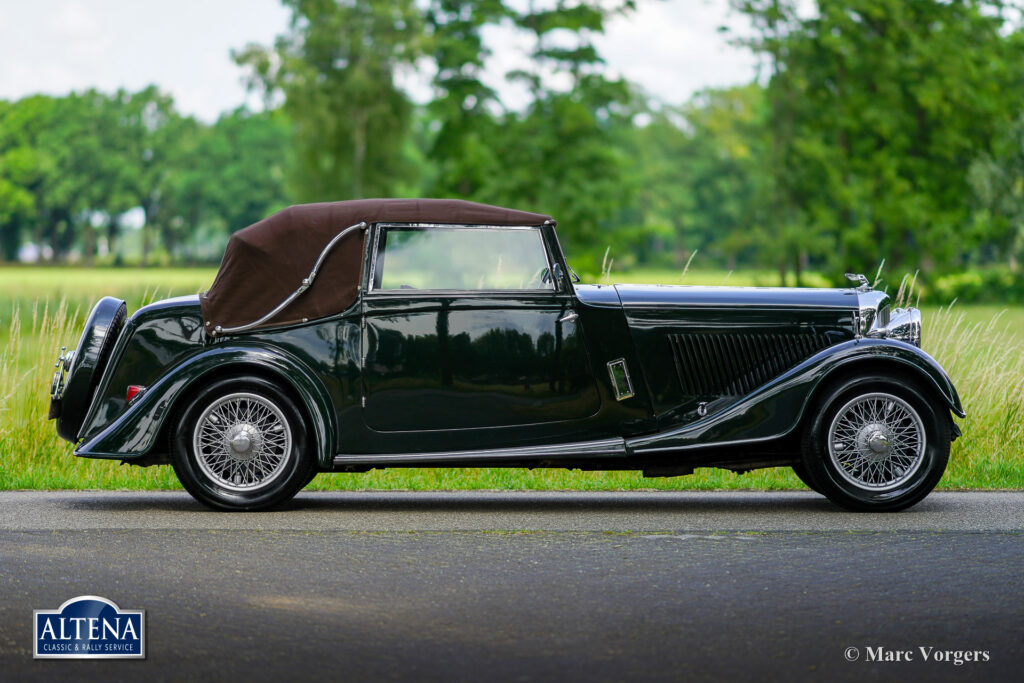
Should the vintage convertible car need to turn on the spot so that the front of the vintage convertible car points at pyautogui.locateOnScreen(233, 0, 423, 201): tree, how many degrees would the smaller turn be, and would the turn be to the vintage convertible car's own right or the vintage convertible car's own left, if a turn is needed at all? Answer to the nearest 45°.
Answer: approximately 90° to the vintage convertible car's own left

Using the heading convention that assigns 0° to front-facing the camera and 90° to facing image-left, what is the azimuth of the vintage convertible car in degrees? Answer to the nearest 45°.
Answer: approximately 270°

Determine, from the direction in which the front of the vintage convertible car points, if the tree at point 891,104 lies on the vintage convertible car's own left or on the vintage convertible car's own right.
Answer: on the vintage convertible car's own left
